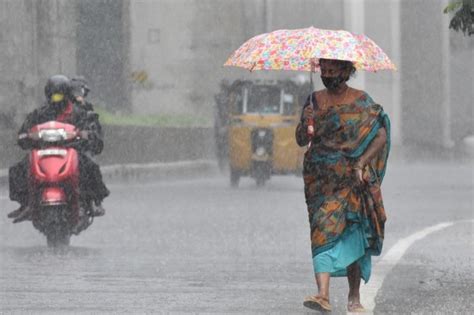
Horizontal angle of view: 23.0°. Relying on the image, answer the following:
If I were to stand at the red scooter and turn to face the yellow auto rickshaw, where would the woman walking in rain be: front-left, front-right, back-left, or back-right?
back-right

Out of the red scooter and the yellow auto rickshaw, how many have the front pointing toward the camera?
2

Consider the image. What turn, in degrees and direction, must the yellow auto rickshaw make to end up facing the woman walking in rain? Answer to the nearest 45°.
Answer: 0° — it already faces them

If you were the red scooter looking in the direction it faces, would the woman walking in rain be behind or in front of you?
in front

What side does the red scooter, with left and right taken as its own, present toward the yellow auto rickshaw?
back

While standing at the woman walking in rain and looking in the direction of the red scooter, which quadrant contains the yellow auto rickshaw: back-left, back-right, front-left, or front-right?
front-right

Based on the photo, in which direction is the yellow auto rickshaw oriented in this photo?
toward the camera

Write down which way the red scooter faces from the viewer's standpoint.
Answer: facing the viewer

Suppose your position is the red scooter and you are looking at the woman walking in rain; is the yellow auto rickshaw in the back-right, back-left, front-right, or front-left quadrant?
back-left

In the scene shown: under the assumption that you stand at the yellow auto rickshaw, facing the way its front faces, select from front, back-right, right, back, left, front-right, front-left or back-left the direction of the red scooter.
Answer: front

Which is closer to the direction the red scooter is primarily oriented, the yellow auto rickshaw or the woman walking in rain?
the woman walking in rain
